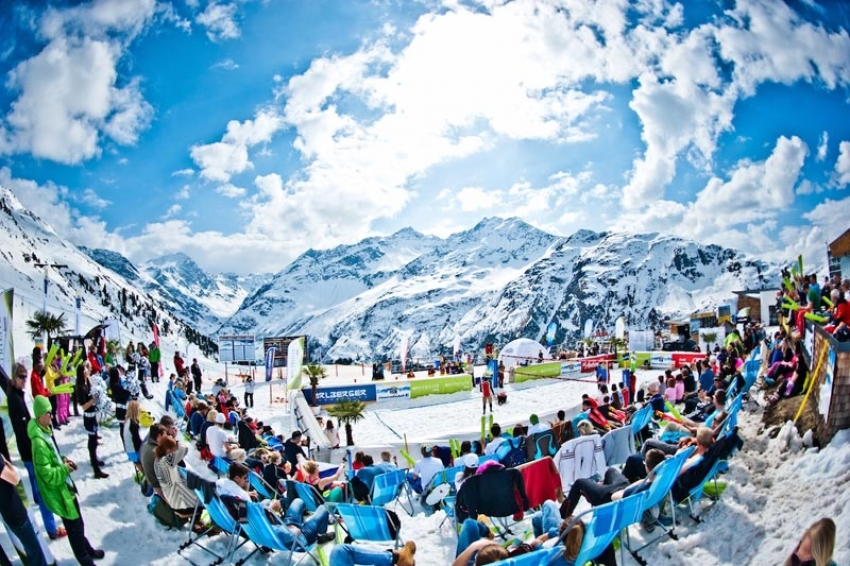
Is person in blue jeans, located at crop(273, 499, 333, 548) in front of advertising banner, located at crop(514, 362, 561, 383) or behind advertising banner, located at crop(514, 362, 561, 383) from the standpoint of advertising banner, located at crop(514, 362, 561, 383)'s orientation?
in front

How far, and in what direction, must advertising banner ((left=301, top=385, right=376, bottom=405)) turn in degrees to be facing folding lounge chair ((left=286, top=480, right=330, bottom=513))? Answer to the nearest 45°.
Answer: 0° — it already faces it

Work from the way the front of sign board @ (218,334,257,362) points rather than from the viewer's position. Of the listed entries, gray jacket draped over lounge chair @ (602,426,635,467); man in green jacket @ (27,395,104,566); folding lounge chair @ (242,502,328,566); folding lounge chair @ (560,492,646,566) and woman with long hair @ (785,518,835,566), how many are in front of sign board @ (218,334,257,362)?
5

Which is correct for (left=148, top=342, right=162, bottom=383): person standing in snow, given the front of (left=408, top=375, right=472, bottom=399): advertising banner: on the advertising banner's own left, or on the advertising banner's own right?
on the advertising banner's own right

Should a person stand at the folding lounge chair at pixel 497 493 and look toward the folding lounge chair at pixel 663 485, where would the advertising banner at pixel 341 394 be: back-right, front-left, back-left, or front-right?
back-left

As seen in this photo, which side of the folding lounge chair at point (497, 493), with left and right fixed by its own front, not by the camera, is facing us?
back

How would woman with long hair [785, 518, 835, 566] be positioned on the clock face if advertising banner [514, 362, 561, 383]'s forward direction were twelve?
The woman with long hair is roughly at 12 o'clock from the advertising banner.

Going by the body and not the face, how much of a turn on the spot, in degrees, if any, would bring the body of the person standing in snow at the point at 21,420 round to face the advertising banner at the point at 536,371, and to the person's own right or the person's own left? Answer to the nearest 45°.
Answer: approximately 45° to the person's own left

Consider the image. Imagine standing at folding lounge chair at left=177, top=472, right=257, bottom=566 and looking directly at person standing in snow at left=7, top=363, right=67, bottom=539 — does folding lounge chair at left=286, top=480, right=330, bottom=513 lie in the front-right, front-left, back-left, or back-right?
back-right

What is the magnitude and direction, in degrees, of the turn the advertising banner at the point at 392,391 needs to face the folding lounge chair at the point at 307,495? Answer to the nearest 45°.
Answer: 0° — it already faces it

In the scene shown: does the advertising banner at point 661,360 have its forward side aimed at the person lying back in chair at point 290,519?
yes

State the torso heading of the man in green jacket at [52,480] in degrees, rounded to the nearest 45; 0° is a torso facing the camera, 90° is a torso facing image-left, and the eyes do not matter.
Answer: approximately 270°

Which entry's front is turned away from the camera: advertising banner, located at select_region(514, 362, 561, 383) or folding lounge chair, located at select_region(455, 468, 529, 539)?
the folding lounge chair

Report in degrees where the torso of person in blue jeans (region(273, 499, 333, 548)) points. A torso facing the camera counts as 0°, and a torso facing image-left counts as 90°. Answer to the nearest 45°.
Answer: approximately 225°

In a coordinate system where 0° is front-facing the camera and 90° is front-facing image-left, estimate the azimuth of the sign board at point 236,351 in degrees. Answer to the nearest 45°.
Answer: approximately 0°
